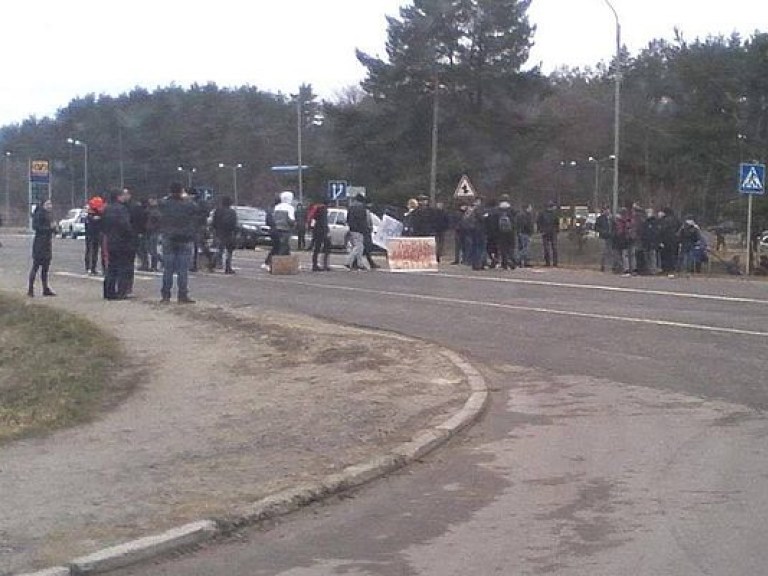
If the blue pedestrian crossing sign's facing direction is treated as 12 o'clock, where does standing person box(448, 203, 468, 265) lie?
The standing person is roughly at 3 o'clock from the blue pedestrian crossing sign.

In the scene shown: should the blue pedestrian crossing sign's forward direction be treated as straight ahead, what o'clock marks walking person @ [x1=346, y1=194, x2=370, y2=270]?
The walking person is roughly at 2 o'clock from the blue pedestrian crossing sign.

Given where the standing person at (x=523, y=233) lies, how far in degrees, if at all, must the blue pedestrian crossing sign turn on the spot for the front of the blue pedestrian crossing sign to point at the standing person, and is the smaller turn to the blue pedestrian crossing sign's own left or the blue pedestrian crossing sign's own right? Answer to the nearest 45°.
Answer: approximately 90° to the blue pedestrian crossing sign's own right

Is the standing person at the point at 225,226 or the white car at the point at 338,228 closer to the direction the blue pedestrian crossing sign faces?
the standing person

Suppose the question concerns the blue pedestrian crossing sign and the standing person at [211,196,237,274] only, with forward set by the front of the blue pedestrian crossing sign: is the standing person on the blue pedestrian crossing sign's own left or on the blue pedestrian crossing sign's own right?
on the blue pedestrian crossing sign's own right

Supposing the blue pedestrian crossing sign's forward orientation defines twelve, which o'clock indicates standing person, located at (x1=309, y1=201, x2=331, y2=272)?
The standing person is roughly at 2 o'clock from the blue pedestrian crossing sign.

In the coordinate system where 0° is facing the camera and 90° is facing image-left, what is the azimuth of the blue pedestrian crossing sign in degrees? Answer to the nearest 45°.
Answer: approximately 0°

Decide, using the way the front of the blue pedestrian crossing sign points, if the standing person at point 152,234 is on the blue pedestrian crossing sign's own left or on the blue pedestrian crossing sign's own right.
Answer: on the blue pedestrian crossing sign's own right

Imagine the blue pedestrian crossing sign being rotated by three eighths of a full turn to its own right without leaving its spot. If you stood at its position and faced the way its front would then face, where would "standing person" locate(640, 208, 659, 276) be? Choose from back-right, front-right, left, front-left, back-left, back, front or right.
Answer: left

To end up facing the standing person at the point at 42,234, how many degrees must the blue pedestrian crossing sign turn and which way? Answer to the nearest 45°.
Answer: approximately 45° to its right

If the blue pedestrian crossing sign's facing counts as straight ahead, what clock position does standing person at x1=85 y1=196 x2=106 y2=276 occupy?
The standing person is roughly at 2 o'clock from the blue pedestrian crossing sign.

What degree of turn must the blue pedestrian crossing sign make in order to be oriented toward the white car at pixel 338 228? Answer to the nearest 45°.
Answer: approximately 135° to its right

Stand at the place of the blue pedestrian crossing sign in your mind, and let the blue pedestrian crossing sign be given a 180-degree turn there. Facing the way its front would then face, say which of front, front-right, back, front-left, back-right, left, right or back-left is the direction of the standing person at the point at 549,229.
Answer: left
